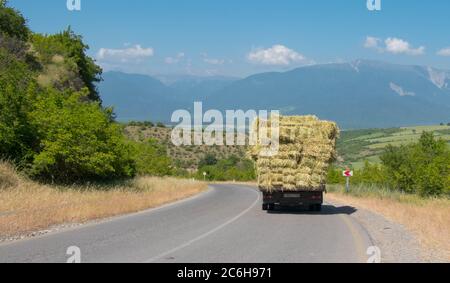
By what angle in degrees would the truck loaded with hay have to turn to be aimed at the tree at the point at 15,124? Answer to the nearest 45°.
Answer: approximately 90° to its left

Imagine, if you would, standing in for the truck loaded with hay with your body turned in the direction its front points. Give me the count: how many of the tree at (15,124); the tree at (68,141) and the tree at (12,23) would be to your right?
0

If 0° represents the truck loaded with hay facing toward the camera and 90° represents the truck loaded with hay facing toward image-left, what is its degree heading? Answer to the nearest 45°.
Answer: approximately 180°

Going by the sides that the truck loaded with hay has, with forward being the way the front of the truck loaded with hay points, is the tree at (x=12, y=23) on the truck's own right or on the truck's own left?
on the truck's own left

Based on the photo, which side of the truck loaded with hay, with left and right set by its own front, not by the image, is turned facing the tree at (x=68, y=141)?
left
